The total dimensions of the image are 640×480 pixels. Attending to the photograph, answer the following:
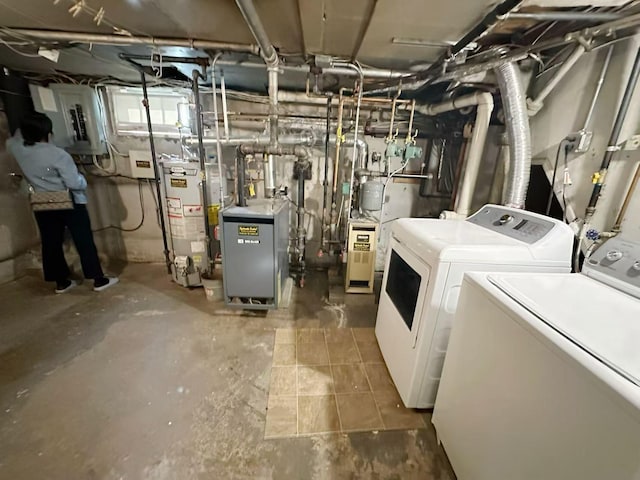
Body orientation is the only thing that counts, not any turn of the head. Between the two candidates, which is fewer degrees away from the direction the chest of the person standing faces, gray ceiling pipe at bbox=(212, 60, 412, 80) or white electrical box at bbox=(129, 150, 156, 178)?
the white electrical box

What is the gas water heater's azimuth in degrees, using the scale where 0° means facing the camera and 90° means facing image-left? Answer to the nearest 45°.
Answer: approximately 0°

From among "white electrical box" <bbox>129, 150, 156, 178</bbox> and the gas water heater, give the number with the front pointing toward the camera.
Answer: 2

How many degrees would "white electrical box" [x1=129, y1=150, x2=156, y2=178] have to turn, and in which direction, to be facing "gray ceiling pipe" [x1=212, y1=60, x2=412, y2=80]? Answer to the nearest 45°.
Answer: approximately 45° to its left

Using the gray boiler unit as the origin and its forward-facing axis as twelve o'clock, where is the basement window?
The basement window is roughly at 5 o'clock from the gray boiler unit.

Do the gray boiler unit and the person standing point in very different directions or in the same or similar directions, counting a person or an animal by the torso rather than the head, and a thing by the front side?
very different directions

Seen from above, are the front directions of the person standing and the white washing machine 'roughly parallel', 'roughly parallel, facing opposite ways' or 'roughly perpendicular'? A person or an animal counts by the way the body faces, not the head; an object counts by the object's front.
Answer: roughly perpendicular

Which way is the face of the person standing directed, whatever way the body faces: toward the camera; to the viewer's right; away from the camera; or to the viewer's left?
away from the camera

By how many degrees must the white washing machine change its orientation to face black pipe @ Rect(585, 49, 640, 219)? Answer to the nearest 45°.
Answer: approximately 135° to its right

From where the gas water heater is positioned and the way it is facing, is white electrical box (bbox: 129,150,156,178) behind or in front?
behind

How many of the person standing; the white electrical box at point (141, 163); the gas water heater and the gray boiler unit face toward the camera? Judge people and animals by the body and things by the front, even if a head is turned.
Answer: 3
